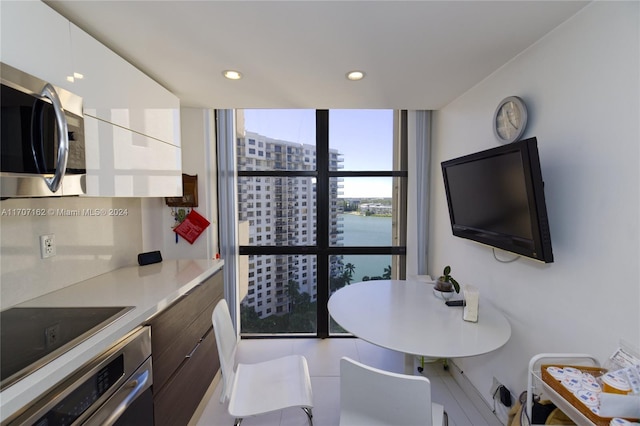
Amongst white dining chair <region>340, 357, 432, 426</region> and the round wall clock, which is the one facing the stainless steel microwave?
the round wall clock

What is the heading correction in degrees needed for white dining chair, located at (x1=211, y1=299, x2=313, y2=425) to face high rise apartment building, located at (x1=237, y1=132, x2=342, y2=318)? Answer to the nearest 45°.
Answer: approximately 90° to its left

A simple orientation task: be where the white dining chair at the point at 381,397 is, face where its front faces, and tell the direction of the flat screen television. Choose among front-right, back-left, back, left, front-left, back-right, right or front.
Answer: front

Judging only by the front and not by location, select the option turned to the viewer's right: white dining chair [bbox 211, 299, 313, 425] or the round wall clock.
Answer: the white dining chair

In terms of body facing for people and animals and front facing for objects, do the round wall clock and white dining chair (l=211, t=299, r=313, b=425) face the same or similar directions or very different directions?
very different directions

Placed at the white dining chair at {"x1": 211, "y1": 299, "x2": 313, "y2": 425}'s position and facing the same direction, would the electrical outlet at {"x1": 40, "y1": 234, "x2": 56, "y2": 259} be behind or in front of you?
behind

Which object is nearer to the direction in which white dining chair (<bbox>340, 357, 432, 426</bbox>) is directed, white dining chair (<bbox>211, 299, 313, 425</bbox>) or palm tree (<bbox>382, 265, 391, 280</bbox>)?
the palm tree

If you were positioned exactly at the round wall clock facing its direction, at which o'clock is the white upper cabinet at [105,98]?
The white upper cabinet is roughly at 12 o'clock from the round wall clock.

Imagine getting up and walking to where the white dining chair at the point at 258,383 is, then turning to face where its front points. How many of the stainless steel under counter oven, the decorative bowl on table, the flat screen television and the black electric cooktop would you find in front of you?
2

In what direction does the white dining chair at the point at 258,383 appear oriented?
to the viewer's right

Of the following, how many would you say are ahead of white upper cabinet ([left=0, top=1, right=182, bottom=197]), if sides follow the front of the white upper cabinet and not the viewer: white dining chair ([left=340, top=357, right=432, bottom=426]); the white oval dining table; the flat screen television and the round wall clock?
4

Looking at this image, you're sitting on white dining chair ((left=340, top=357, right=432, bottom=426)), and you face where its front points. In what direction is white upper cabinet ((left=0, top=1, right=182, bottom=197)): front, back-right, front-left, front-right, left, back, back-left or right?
back-left

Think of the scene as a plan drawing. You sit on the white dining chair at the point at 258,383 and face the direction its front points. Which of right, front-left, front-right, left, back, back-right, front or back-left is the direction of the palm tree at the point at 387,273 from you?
front-left

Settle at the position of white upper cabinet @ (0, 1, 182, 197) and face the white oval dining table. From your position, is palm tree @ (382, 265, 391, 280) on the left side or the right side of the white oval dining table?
left

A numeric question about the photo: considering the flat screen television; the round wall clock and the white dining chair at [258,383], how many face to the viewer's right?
1

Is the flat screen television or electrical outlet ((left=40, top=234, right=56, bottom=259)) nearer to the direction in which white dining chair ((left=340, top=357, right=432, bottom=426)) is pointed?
the flat screen television
